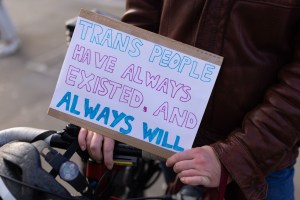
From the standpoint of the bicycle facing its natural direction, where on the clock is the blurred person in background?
The blurred person in background is roughly at 4 o'clock from the bicycle.

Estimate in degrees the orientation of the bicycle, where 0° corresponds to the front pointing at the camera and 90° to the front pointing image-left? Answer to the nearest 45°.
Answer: approximately 45°
